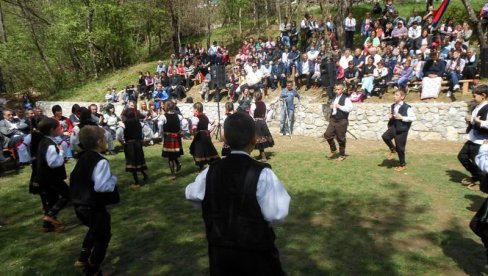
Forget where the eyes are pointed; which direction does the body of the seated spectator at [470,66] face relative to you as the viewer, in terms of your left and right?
facing the viewer and to the left of the viewer

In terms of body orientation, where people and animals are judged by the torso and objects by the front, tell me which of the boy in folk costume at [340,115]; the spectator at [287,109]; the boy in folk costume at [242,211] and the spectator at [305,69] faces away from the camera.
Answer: the boy in folk costume at [242,211]

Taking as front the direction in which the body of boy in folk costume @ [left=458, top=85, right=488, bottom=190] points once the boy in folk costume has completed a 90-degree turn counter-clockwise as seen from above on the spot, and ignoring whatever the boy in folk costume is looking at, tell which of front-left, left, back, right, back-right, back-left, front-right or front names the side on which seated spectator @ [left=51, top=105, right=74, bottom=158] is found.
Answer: right

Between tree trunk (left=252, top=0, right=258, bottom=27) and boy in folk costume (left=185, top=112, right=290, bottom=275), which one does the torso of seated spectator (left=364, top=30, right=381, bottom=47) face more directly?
the boy in folk costume

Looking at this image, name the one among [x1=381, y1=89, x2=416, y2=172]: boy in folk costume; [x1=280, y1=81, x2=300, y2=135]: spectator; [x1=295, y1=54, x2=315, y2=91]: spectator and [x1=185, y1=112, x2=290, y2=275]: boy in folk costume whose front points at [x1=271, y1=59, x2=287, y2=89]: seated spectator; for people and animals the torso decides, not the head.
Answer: [x1=185, y1=112, x2=290, y2=275]: boy in folk costume

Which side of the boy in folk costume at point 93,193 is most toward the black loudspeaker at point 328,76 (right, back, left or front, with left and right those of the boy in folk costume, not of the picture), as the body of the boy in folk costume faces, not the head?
front

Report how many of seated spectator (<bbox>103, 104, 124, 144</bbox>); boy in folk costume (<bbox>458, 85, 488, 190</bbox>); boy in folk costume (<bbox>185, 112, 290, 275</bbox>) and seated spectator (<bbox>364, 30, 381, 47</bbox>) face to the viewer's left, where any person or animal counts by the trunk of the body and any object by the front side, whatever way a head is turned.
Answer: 1

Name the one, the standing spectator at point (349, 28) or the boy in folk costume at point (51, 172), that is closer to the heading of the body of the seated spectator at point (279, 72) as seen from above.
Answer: the boy in folk costume

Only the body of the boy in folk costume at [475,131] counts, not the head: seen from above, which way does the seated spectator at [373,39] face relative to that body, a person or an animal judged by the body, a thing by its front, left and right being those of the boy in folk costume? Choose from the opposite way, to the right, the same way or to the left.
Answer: to the left

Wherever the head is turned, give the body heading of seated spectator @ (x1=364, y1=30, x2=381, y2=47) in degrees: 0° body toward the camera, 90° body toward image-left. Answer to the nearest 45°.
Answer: approximately 0°

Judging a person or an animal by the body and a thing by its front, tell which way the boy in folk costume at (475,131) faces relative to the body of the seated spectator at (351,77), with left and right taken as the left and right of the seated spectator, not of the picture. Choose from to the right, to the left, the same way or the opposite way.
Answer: to the right

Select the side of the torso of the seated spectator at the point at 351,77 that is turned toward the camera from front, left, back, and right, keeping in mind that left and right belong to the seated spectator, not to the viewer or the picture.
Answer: front

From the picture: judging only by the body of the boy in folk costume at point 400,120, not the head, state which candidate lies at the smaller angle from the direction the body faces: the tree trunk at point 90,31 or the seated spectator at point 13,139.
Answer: the seated spectator
